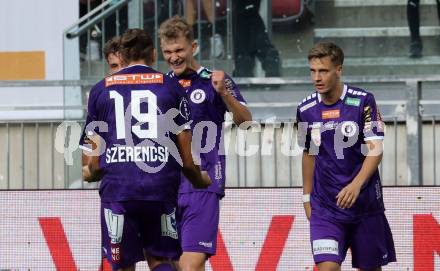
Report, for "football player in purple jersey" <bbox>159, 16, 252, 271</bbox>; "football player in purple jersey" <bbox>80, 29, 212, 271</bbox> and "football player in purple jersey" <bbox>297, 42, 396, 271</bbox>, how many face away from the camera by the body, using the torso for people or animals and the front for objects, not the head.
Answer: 1

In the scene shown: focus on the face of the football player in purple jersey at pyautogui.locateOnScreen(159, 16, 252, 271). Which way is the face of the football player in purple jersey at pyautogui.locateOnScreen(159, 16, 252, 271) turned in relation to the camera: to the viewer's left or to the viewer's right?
to the viewer's left

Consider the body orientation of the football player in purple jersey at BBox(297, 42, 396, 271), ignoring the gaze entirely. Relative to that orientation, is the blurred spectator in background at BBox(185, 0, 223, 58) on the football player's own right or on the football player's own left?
on the football player's own right

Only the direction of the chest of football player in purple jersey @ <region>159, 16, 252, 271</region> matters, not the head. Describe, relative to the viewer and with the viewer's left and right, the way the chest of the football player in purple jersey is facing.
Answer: facing the viewer and to the left of the viewer

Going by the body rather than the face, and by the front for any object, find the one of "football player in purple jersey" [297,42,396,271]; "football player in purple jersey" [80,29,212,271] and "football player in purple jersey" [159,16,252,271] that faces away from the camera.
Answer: "football player in purple jersey" [80,29,212,271]

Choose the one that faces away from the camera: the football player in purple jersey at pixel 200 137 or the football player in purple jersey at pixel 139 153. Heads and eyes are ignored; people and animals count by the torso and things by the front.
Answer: the football player in purple jersey at pixel 139 153

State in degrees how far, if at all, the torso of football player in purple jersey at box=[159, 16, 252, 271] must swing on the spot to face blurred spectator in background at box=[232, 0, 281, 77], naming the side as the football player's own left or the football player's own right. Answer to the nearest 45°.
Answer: approximately 135° to the football player's own right

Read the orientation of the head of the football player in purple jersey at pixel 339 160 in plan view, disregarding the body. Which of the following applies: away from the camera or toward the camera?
toward the camera

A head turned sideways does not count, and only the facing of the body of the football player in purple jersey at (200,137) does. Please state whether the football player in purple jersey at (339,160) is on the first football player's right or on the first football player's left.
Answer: on the first football player's left

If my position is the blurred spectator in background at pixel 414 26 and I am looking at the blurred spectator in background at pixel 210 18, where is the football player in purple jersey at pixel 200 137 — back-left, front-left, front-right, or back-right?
front-left

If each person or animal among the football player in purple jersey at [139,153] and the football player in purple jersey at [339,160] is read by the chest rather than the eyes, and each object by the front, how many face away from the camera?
1

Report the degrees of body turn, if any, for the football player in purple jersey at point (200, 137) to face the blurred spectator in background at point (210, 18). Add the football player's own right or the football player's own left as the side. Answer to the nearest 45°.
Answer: approximately 135° to the football player's own right

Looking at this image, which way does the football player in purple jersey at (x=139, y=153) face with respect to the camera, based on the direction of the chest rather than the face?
away from the camera

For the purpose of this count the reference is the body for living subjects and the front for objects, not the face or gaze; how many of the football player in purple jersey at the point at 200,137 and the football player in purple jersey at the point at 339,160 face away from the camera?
0

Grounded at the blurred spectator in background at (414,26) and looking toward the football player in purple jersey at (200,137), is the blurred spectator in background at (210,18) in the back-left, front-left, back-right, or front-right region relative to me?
front-right

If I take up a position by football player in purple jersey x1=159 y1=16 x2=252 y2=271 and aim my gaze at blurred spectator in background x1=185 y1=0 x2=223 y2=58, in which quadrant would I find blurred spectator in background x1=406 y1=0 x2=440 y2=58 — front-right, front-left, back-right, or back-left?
front-right
